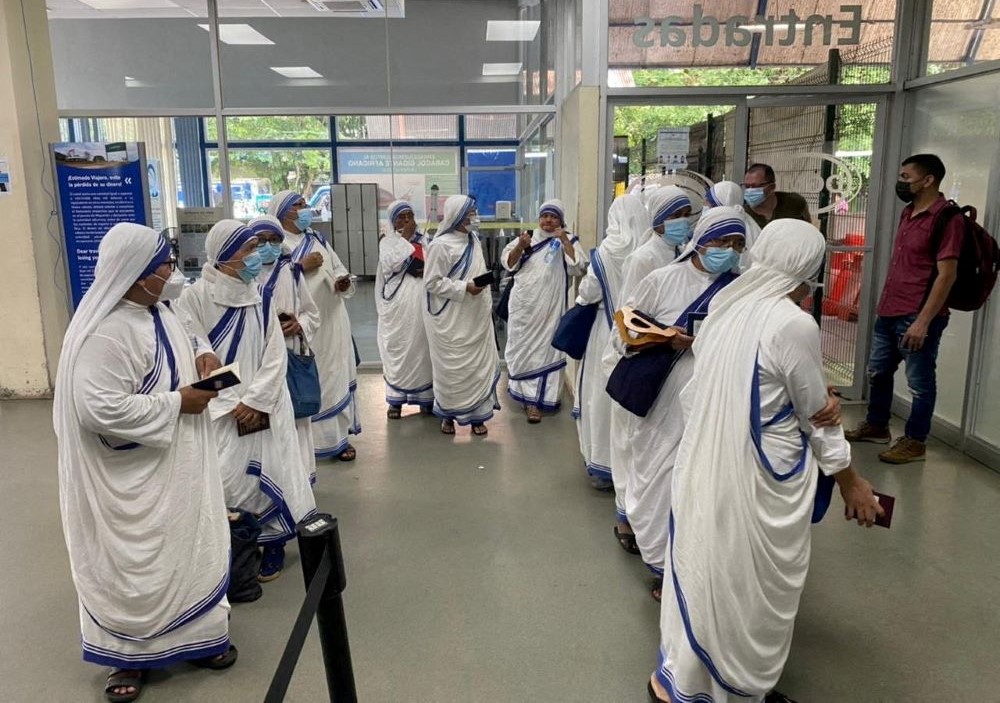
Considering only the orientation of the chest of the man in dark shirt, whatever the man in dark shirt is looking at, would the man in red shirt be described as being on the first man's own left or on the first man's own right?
on the first man's own left

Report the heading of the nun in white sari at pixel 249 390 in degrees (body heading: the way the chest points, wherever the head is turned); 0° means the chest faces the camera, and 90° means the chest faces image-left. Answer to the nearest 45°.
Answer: approximately 315°

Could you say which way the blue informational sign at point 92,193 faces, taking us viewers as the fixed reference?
facing the viewer

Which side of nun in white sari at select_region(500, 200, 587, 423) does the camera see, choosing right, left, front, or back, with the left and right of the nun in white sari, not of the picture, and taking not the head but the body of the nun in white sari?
front

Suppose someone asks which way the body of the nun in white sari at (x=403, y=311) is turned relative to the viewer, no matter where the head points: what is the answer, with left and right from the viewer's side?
facing the viewer and to the right of the viewer

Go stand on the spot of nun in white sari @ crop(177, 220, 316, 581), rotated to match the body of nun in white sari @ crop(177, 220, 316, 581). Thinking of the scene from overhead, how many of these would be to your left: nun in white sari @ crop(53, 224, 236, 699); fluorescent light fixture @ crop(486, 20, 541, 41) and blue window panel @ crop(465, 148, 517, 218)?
2

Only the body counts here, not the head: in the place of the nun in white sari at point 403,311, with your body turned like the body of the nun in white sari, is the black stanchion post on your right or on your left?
on your right

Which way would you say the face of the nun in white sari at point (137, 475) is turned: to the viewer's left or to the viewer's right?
to the viewer's right

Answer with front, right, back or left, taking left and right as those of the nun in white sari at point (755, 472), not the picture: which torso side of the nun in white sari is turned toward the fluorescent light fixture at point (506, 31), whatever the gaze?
left

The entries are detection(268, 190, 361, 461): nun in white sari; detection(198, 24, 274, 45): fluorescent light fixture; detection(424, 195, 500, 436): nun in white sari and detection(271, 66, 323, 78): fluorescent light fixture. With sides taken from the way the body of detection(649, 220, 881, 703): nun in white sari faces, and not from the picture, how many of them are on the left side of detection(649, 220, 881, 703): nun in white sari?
4

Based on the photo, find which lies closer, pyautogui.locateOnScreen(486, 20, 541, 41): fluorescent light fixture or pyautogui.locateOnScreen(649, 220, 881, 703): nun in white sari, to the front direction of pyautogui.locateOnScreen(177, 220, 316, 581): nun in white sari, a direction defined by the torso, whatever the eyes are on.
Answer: the nun in white sari

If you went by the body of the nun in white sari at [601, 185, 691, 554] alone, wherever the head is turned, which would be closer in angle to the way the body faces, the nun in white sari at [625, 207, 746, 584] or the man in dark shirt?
the nun in white sari

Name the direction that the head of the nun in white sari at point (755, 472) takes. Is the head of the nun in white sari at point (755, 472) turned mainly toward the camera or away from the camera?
away from the camera

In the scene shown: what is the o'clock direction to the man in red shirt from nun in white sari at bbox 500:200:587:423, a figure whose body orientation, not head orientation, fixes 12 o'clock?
The man in red shirt is roughly at 10 o'clock from the nun in white sari.

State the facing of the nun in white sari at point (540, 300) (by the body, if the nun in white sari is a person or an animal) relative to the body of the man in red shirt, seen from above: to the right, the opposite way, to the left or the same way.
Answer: to the left

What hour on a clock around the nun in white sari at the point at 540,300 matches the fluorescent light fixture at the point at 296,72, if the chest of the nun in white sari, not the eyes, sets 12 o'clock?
The fluorescent light fixture is roughly at 4 o'clock from the nun in white sari.
